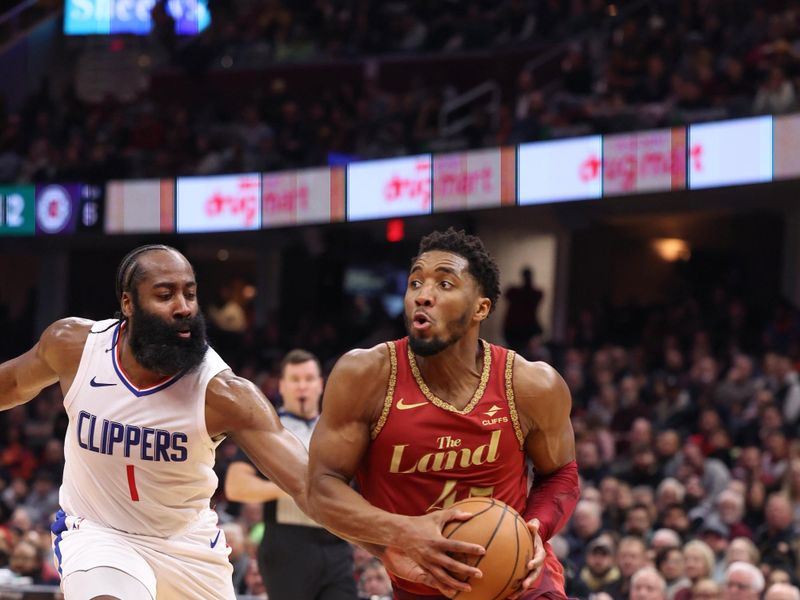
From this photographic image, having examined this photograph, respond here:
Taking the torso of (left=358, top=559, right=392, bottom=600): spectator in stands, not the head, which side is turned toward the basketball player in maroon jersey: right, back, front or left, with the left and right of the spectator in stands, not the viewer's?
front

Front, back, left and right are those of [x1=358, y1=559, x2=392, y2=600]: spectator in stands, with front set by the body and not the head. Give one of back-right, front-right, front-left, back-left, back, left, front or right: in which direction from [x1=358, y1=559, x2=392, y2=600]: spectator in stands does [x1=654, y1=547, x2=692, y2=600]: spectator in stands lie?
left

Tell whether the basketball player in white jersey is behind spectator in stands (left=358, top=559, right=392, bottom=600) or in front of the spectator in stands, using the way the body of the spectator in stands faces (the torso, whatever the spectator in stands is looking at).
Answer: in front

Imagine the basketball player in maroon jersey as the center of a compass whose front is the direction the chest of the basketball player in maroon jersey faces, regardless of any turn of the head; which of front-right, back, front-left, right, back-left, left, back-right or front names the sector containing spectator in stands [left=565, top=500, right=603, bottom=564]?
back

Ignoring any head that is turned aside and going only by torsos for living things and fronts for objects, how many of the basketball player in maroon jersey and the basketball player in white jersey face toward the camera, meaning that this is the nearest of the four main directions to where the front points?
2

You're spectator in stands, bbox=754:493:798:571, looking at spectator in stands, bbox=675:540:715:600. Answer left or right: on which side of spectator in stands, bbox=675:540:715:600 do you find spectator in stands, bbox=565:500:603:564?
right

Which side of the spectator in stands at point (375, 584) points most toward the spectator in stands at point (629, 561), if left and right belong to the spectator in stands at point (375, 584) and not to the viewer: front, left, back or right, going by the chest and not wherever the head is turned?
left

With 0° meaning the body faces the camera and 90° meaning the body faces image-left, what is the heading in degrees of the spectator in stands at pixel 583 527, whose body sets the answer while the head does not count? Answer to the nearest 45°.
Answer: approximately 45°

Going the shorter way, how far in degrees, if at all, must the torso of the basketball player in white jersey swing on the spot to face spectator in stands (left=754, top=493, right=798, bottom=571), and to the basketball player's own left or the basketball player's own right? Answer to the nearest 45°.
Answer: approximately 135° to the basketball player's own left

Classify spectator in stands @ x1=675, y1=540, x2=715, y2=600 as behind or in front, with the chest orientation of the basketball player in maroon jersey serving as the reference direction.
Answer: behind

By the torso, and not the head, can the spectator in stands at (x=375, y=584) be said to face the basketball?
yes
